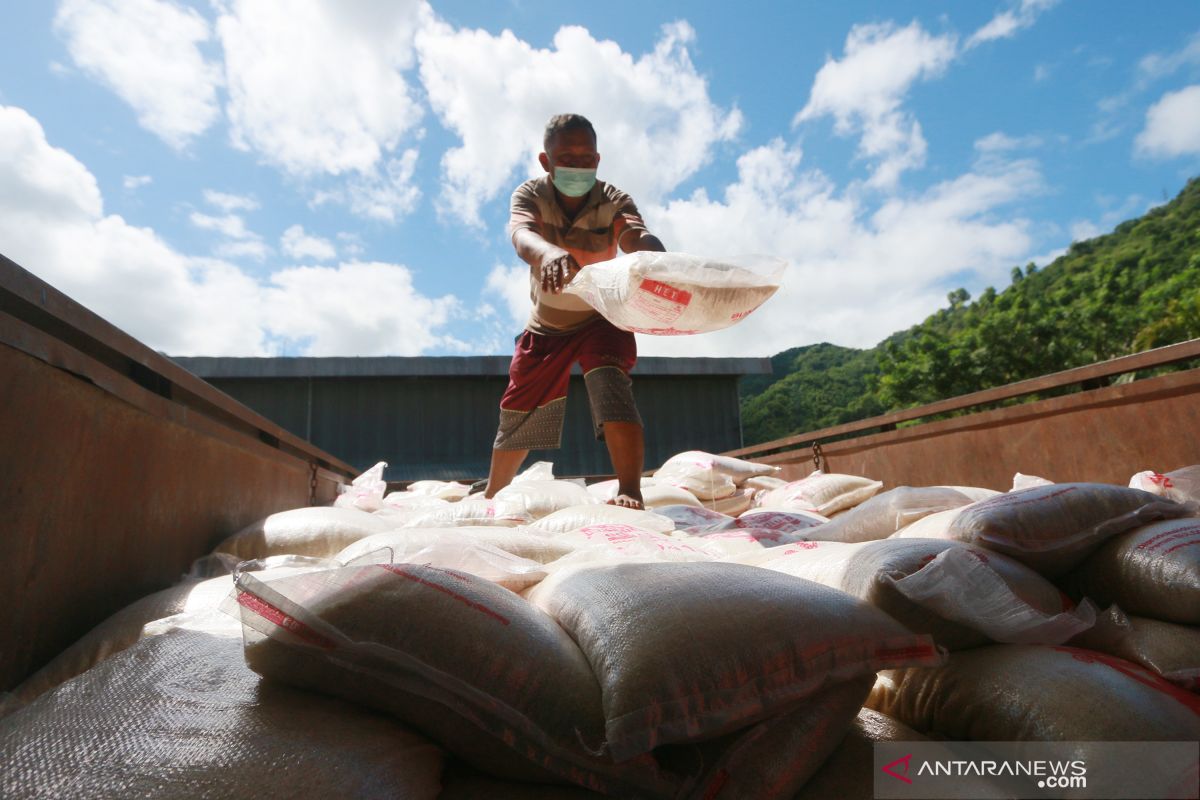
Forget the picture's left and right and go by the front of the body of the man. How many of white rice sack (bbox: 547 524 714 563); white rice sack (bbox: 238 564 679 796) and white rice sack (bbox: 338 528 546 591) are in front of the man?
3

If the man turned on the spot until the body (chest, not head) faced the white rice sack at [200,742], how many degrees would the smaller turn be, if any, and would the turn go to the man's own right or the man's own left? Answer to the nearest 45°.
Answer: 0° — they already face it

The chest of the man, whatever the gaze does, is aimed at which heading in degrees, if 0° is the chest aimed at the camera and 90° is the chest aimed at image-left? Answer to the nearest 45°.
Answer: approximately 0°

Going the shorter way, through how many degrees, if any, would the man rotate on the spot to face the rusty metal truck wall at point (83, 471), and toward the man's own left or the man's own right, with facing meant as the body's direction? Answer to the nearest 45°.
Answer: approximately 45° to the man's own right

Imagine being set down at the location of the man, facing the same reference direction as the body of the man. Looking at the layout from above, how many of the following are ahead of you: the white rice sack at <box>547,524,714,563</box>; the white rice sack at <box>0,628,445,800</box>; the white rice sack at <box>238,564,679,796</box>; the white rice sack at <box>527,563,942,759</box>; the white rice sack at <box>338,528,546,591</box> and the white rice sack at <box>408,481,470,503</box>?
5

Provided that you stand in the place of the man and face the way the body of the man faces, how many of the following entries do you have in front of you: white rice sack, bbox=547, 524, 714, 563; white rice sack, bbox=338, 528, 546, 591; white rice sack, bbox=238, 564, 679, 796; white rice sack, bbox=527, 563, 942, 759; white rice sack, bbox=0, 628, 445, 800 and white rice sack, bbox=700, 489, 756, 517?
5

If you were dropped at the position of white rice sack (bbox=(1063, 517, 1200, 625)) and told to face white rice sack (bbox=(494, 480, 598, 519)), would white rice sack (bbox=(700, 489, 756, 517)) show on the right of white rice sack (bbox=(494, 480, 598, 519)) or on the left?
right
